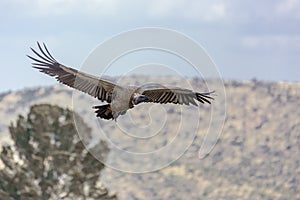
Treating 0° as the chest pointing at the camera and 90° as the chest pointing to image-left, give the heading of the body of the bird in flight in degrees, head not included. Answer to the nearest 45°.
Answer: approximately 315°
